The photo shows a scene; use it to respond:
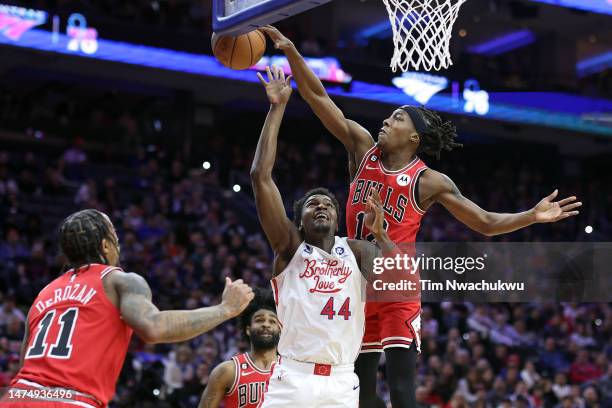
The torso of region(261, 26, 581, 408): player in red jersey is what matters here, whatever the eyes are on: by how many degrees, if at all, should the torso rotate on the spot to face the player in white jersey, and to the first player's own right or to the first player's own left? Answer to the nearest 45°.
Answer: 0° — they already face them

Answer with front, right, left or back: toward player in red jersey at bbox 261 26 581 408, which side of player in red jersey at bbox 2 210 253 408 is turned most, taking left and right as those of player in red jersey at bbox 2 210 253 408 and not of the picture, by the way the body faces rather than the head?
front

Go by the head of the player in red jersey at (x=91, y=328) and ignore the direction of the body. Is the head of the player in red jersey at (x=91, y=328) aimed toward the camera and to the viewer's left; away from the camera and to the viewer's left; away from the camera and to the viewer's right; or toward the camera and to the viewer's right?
away from the camera and to the viewer's right

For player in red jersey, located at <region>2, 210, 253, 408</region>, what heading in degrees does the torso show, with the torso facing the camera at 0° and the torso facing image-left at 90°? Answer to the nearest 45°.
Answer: approximately 225°

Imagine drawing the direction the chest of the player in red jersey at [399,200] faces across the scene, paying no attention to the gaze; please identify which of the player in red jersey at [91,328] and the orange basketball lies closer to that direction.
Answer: the player in red jersey

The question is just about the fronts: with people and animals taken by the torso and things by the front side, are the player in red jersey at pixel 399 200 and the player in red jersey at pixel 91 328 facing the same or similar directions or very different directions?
very different directions

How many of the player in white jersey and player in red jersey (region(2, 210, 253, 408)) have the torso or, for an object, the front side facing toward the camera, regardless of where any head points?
1

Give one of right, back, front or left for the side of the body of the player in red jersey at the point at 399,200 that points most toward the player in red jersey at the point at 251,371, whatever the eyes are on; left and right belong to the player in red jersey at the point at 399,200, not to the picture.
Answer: right

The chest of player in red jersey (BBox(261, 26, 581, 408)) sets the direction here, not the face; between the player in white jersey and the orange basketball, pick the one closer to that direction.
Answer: the player in white jersey

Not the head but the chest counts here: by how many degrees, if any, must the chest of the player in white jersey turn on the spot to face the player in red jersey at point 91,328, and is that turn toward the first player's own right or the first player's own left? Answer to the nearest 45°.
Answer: approximately 45° to the first player's own right

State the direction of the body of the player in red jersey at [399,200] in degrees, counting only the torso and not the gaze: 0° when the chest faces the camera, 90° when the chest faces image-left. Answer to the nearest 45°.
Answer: approximately 45°

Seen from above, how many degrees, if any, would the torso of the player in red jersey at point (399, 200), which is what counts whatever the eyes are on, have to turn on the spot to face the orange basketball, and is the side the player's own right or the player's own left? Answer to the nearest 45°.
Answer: approximately 45° to the player's own right

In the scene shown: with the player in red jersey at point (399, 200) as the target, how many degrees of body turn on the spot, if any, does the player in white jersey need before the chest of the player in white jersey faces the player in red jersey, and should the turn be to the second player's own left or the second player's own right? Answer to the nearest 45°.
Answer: approximately 135° to the second player's own left

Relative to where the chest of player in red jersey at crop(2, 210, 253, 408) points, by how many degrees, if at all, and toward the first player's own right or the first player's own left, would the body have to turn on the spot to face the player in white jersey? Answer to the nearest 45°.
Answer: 0° — they already face them
